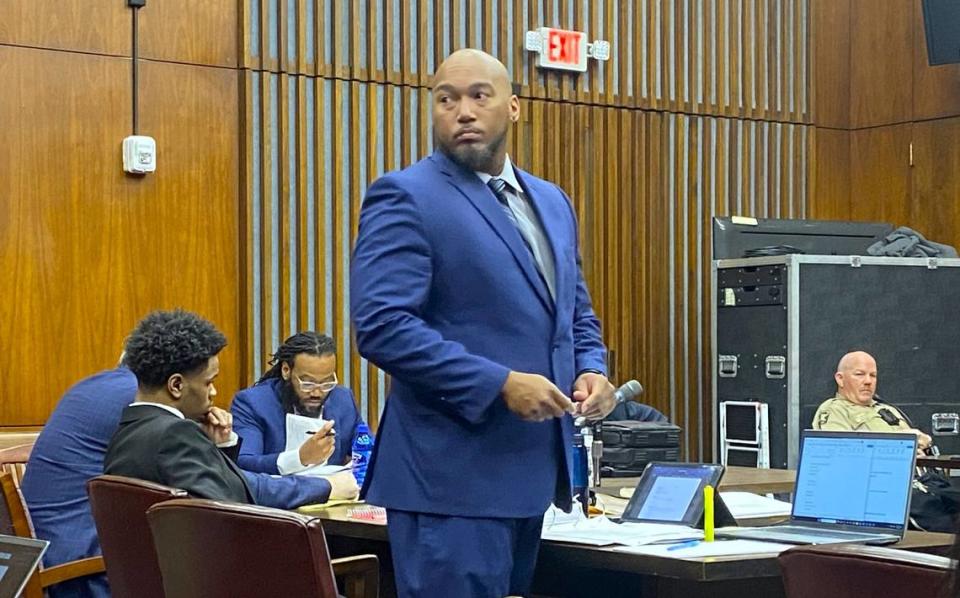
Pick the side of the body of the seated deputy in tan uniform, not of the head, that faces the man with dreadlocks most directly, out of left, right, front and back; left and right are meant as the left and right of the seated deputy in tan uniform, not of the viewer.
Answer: right

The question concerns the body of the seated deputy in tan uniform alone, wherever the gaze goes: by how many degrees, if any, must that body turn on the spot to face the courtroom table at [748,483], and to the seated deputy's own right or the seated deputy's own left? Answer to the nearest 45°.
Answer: approximately 45° to the seated deputy's own right

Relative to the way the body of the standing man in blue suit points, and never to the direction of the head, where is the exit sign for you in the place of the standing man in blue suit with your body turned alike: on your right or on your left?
on your left

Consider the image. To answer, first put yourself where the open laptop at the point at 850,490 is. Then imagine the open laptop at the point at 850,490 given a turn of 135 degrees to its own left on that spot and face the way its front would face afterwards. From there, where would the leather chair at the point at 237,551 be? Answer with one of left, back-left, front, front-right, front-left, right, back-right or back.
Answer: back-right

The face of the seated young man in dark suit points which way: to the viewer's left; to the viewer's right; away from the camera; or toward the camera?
to the viewer's right

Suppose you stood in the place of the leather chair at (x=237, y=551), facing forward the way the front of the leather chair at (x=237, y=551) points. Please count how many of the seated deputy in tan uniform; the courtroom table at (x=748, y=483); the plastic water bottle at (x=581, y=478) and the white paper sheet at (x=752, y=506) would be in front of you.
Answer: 4

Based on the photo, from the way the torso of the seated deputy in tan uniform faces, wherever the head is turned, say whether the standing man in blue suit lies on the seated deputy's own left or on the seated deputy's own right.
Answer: on the seated deputy's own right

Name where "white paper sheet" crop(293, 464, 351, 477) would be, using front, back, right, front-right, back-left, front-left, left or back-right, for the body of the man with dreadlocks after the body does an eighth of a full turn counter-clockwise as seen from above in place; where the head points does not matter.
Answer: right

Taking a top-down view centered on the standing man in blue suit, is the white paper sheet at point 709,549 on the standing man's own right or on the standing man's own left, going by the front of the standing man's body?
on the standing man's own left

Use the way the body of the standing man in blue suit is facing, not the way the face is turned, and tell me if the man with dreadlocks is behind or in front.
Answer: behind

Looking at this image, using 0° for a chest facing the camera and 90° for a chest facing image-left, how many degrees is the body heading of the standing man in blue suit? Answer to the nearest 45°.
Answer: approximately 315°

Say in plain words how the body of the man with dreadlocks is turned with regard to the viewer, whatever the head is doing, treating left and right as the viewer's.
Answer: facing the viewer and to the right of the viewer

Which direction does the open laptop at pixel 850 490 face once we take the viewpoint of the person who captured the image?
facing the viewer and to the left of the viewer

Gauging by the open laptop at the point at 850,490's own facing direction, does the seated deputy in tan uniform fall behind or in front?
behind

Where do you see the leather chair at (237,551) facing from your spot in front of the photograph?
facing away from the viewer and to the right of the viewer
